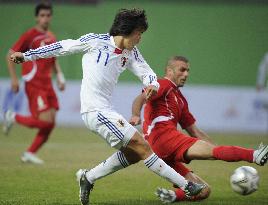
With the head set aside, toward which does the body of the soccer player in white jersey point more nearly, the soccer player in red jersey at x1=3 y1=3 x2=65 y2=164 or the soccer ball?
the soccer ball

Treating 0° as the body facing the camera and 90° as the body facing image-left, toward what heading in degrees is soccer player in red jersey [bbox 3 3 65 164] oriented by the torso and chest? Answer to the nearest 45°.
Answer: approximately 315°

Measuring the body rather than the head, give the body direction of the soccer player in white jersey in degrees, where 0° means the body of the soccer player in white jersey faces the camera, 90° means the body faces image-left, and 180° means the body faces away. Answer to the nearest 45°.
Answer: approximately 315°
